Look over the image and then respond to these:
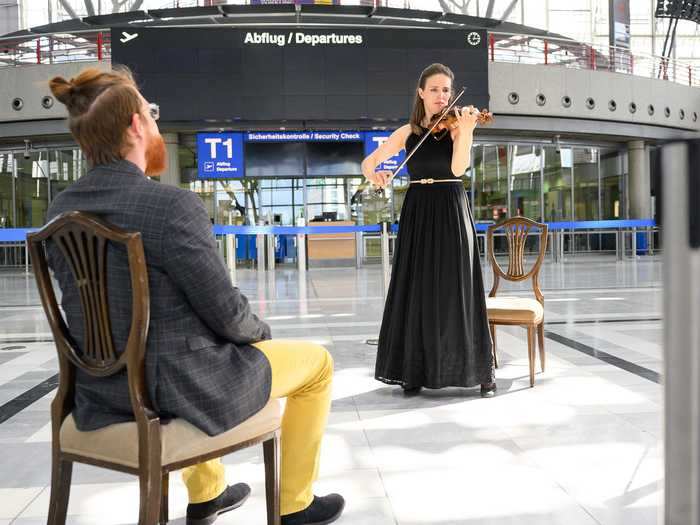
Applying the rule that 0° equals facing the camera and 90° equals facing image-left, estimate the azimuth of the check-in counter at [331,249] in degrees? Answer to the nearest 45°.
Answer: approximately 0°

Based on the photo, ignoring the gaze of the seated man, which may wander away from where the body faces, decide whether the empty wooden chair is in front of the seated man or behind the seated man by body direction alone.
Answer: in front

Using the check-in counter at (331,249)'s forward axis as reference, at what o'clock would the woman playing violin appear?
The woman playing violin is roughly at 12 o'clock from the check-in counter.

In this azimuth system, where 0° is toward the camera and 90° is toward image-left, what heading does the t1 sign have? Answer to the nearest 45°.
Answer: approximately 0°

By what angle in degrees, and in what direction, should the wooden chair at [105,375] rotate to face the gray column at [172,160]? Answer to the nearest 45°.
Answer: approximately 45° to its left

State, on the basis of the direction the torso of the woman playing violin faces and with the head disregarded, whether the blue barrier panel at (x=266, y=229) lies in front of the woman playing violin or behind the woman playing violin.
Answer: behind

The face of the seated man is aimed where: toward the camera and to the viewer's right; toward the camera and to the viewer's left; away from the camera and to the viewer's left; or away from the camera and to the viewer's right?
away from the camera and to the viewer's right

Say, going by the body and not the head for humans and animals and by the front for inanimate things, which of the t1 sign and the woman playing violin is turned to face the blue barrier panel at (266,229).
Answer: the t1 sign
